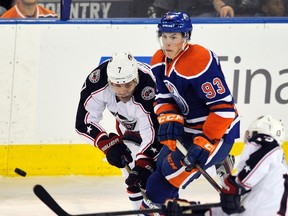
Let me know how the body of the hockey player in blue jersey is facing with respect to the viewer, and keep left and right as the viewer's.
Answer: facing the viewer and to the left of the viewer

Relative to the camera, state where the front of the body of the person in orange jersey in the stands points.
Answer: toward the camera
